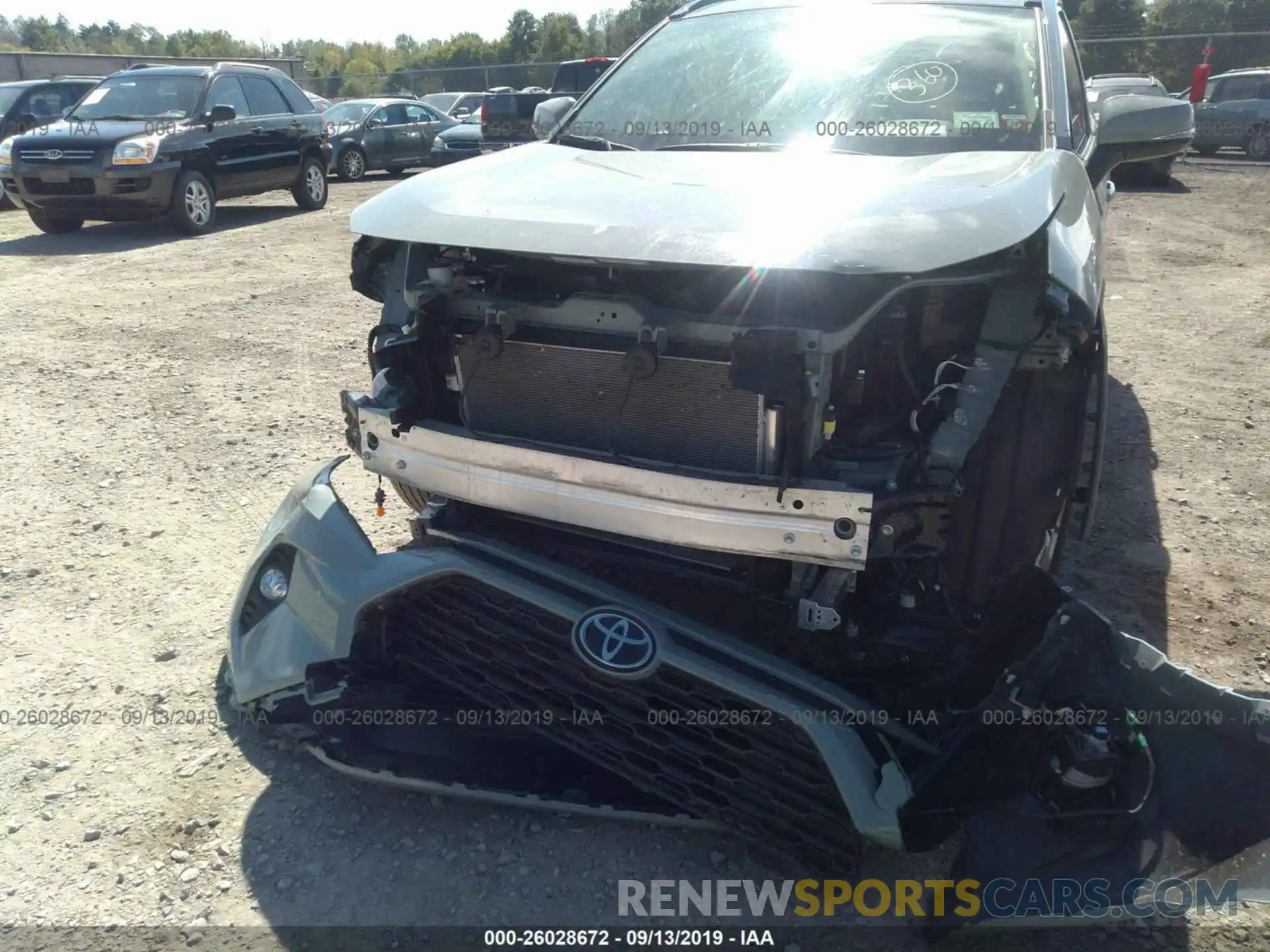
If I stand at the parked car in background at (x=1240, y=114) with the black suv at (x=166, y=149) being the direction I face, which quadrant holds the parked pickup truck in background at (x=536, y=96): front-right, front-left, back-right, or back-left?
front-right

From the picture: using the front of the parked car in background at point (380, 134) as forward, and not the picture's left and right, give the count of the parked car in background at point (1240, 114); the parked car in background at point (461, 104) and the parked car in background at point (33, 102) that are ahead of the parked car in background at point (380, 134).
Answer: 1

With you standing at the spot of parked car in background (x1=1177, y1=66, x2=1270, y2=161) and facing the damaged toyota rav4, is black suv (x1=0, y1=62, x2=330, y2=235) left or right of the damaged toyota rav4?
right

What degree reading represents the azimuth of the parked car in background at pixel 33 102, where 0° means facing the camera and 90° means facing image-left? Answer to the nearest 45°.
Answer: approximately 45°

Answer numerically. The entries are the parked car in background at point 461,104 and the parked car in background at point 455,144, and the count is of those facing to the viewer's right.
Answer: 0

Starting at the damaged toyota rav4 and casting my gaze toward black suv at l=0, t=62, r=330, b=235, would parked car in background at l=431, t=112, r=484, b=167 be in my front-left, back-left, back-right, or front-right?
front-right

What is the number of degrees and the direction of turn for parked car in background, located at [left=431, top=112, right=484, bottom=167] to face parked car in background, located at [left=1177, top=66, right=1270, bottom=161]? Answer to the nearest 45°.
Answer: approximately 135° to its left

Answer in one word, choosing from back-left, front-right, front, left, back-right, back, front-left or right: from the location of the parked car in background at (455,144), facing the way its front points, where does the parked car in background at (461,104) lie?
back-right

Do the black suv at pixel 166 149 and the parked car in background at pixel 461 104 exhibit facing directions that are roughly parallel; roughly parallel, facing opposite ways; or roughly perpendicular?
roughly parallel

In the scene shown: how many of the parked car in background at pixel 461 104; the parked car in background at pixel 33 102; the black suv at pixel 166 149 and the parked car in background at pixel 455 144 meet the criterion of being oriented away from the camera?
0

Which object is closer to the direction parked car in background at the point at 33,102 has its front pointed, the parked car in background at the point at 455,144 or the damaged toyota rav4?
the damaged toyota rav4

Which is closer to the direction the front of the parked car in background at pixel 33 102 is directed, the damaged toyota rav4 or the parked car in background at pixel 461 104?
the damaged toyota rav4

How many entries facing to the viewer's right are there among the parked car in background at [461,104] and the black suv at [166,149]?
0
